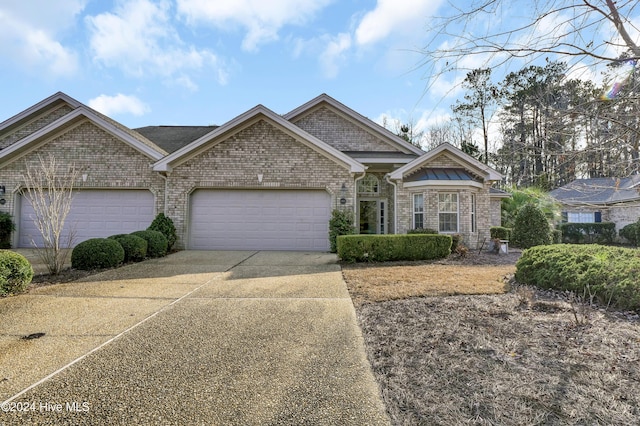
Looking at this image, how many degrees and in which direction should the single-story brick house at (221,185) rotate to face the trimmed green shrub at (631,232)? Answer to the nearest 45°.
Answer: approximately 90° to its left

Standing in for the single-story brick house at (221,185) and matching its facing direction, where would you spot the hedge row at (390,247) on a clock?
The hedge row is roughly at 10 o'clock from the single-story brick house.

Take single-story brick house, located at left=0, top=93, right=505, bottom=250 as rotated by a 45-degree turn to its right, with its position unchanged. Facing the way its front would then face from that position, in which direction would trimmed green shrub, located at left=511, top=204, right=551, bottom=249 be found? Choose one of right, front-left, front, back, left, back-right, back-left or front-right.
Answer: back-left

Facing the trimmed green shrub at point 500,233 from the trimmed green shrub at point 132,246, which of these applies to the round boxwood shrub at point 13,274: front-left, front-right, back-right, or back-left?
back-right

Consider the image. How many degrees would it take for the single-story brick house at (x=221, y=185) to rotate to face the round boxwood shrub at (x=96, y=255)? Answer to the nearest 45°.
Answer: approximately 45° to its right

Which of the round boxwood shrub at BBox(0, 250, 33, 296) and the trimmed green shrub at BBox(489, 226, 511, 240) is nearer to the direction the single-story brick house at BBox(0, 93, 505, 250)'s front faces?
the round boxwood shrub

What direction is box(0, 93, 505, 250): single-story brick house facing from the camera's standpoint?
toward the camera

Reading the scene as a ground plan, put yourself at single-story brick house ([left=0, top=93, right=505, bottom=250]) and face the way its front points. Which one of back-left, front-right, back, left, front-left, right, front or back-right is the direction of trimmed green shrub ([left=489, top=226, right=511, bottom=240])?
left
